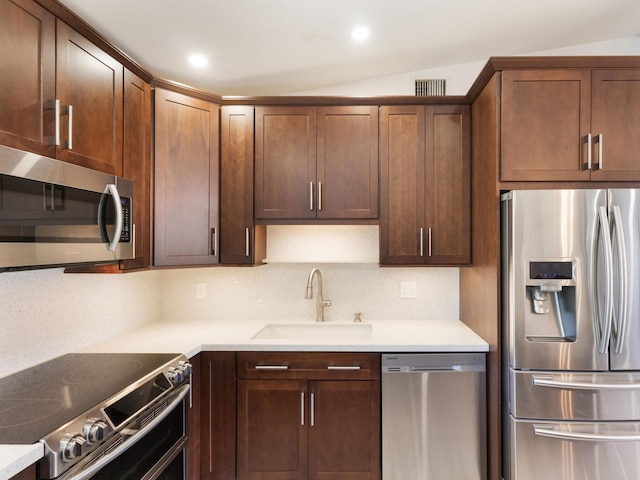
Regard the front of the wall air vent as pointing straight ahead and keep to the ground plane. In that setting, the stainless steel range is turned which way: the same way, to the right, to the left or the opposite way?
to the left

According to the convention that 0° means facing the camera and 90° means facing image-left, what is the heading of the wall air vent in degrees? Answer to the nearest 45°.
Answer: approximately 0°

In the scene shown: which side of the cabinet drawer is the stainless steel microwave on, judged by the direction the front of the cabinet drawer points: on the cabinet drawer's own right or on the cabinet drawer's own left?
on the cabinet drawer's own right

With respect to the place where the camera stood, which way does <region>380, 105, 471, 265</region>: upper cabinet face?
facing the viewer

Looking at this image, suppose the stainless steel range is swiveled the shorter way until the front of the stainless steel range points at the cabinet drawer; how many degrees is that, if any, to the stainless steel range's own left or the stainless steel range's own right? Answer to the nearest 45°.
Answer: approximately 45° to the stainless steel range's own left

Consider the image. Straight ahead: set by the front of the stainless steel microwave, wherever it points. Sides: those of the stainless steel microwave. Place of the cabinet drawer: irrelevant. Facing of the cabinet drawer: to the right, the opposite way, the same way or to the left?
to the right

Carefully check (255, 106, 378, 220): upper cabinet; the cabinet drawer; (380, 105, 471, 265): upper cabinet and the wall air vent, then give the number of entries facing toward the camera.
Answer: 4

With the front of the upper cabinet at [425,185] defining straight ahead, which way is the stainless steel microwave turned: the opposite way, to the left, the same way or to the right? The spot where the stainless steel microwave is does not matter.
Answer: to the left

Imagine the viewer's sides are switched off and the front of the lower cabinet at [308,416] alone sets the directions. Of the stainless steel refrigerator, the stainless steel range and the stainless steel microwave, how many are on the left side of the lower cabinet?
1

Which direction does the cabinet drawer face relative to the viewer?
toward the camera

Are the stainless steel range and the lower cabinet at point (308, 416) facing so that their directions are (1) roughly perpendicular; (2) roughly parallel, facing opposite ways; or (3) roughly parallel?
roughly perpendicular

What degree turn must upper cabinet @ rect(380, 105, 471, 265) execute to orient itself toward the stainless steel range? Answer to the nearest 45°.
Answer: approximately 45° to its right

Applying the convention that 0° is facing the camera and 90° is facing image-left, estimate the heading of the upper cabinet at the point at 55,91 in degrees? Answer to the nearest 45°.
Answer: approximately 315°

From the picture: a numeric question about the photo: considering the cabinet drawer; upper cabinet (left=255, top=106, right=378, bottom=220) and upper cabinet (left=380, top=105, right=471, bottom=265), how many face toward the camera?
3

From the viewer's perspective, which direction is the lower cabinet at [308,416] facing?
toward the camera

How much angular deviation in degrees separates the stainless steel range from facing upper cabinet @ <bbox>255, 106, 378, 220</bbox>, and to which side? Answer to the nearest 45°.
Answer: approximately 90° to its left

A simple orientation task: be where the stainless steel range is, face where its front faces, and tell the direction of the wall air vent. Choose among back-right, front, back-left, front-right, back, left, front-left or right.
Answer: front-left

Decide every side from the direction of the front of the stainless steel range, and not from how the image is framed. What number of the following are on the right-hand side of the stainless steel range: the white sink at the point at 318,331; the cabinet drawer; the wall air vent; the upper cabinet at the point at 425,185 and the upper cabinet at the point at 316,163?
0

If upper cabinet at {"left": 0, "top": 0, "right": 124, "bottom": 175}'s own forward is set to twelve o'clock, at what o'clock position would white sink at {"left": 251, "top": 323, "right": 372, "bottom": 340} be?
The white sink is roughly at 10 o'clock from the upper cabinet.
